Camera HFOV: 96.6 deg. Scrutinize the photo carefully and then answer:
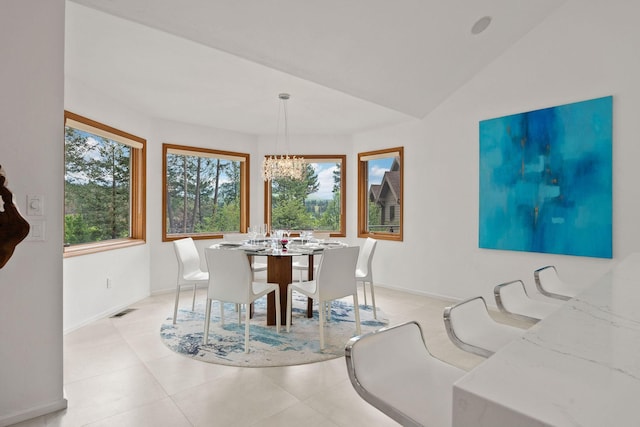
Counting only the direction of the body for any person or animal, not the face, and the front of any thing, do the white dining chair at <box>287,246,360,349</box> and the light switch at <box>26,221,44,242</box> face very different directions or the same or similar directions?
very different directions

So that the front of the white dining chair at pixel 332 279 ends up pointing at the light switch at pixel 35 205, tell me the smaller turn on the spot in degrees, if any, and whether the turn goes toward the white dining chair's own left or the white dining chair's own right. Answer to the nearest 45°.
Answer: approximately 90° to the white dining chair's own left

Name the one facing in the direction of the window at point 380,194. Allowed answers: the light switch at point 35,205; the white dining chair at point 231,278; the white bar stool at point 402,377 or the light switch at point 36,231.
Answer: the white dining chair at point 231,278

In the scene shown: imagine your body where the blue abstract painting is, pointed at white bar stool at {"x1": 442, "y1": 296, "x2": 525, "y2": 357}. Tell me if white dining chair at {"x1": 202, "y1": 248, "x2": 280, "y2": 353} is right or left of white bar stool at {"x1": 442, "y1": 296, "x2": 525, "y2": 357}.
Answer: right

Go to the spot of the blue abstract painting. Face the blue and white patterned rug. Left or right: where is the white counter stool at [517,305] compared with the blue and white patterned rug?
left

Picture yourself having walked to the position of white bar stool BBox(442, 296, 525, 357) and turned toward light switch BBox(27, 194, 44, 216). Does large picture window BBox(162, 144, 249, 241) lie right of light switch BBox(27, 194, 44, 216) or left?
right

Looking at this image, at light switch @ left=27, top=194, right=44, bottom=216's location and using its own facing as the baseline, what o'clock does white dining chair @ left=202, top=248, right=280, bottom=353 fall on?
The white dining chair is roughly at 9 o'clock from the light switch.

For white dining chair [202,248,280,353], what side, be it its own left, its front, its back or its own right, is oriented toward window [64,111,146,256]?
left

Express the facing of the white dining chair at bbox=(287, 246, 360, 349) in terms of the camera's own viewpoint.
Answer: facing away from the viewer and to the left of the viewer

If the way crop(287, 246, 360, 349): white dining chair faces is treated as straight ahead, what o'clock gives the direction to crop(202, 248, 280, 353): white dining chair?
crop(202, 248, 280, 353): white dining chair is roughly at 10 o'clock from crop(287, 246, 360, 349): white dining chair.
